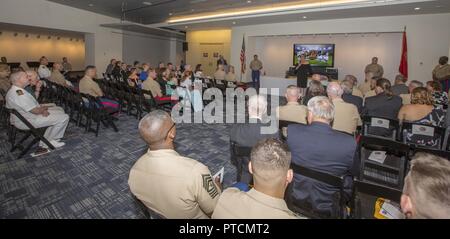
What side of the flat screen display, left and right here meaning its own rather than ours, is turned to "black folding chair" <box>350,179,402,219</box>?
front

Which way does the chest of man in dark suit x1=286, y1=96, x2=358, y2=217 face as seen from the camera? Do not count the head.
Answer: away from the camera

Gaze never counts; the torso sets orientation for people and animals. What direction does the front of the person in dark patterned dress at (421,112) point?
away from the camera

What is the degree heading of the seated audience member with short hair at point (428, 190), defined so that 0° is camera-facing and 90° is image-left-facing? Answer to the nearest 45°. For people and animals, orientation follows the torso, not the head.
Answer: approximately 180°

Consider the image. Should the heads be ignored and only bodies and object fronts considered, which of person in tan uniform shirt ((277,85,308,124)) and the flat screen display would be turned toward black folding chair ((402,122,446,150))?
the flat screen display

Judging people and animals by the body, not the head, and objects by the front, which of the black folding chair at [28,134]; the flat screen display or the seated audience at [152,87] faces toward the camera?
the flat screen display

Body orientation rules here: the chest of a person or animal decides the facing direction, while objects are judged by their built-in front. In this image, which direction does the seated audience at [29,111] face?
to the viewer's right

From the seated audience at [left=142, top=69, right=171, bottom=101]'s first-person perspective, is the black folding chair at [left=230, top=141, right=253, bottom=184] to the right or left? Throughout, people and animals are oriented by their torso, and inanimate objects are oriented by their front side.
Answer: on their right

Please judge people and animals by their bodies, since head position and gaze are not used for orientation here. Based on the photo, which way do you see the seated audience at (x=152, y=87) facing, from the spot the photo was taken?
facing to the right of the viewer

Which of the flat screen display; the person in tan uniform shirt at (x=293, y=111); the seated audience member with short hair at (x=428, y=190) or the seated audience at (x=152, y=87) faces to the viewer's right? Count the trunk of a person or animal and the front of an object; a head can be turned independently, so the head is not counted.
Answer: the seated audience at (x=152, y=87)

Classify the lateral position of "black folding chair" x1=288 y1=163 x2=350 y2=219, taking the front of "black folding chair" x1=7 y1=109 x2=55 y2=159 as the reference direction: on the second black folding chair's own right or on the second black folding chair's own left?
on the second black folding chair's own right

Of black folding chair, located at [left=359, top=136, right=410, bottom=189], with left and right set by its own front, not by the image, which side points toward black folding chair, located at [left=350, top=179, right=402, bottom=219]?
back

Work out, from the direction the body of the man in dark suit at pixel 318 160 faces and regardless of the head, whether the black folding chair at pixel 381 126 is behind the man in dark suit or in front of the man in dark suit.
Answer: in front
